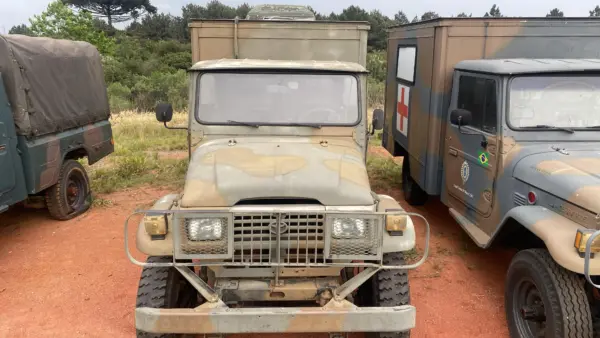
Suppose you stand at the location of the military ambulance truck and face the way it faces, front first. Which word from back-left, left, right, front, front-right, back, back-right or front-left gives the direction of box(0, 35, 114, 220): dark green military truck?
back-right

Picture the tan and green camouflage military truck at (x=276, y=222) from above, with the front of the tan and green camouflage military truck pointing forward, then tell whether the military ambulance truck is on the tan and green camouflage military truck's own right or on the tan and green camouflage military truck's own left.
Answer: on the tan and green camouflage military truck's own left

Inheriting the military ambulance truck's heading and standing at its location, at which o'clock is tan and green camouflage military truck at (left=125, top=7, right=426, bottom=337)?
The tan and green camouflage military truck is roughly at 3 o'clock from the military ambulance truck.

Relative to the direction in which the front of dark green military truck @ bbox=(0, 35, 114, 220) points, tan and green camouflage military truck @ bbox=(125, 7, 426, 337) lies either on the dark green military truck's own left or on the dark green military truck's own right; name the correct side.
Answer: on the dark green military truck's own left

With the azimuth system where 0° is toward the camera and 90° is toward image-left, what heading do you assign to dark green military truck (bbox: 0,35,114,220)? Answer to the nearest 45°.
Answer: approximately 45°

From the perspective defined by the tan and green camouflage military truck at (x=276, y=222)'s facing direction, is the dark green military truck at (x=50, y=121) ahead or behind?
behind
